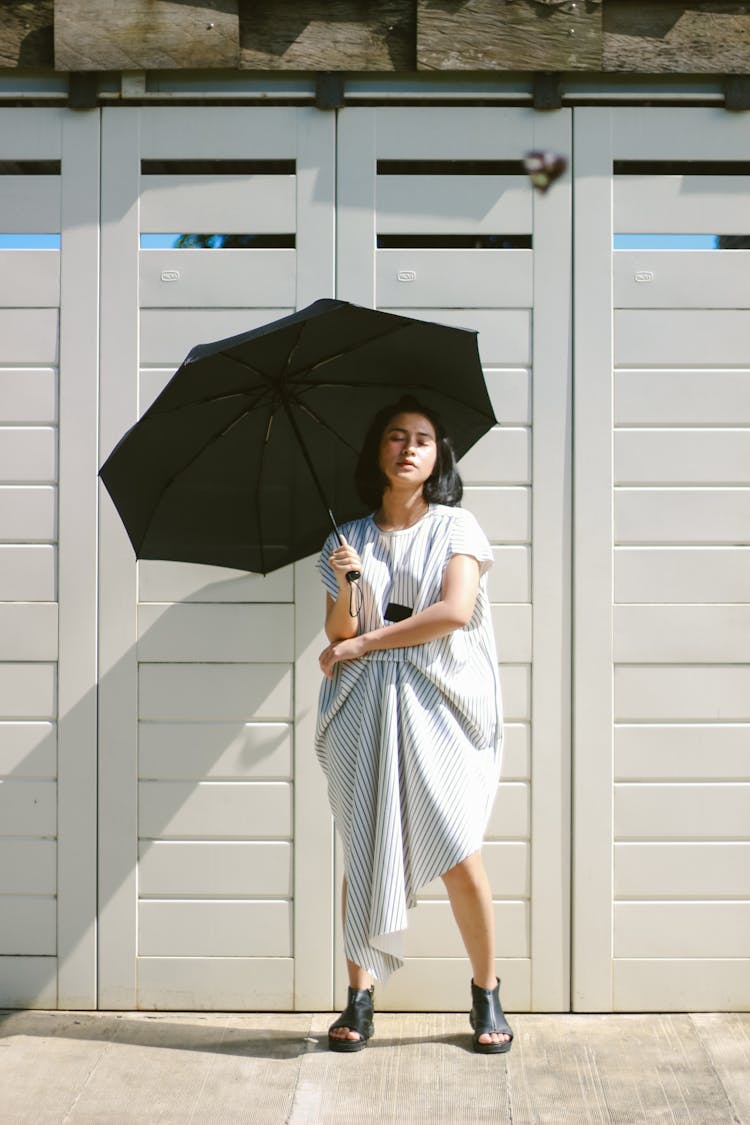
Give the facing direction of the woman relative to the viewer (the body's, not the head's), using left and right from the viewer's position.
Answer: facing the viewer
